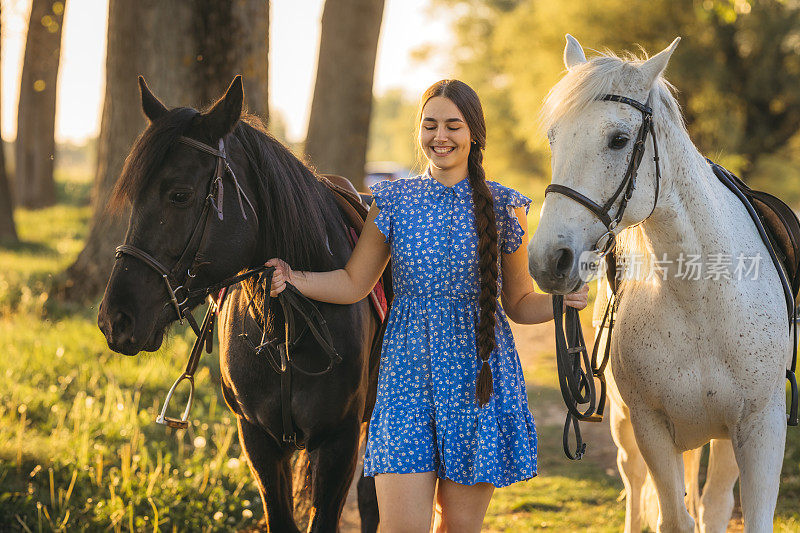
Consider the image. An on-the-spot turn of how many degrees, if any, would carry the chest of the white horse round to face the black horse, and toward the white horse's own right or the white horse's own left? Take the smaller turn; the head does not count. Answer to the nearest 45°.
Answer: approximately 90° to the white horse's own right

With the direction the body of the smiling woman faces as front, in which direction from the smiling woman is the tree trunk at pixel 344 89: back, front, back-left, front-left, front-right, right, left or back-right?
back

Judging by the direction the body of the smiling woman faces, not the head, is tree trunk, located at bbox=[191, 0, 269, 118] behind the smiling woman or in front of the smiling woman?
behind

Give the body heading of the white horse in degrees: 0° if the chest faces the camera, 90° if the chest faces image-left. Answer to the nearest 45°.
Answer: approximately 0°

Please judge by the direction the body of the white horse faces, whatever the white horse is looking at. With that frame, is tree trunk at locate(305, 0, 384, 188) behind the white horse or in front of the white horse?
behind

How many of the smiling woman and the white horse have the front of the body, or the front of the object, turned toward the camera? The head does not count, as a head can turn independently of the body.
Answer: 2

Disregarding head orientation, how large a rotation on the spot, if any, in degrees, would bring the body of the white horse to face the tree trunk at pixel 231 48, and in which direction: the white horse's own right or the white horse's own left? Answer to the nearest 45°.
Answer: approximately 135° to the white horse's own right

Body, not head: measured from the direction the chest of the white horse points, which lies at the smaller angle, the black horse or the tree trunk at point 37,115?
the black horse

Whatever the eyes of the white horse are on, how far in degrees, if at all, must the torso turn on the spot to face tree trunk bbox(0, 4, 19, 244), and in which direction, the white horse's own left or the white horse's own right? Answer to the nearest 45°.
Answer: approximately 135° to the white horse's own right
